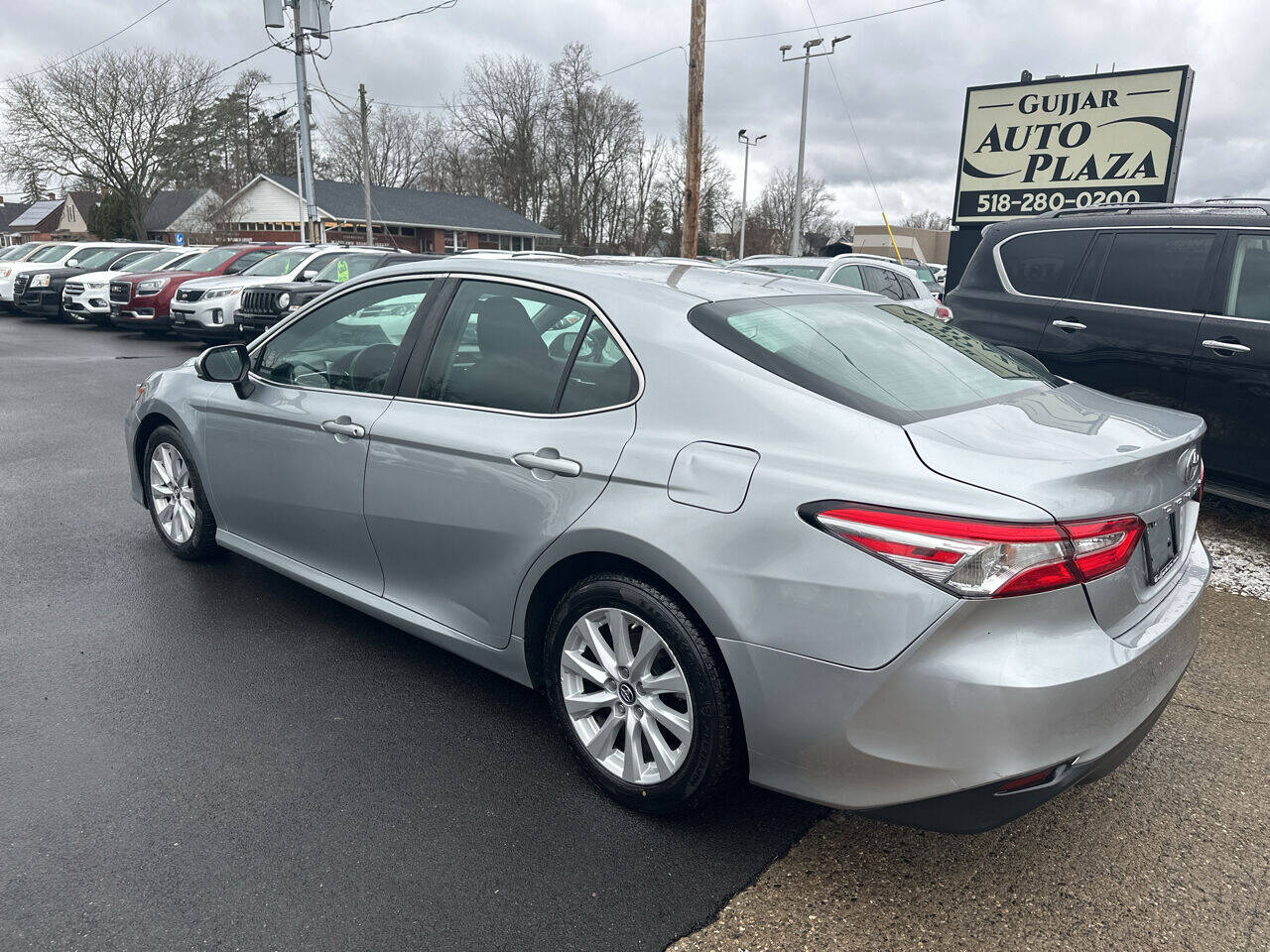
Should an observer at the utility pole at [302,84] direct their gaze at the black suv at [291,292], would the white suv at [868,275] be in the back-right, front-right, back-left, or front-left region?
front-left

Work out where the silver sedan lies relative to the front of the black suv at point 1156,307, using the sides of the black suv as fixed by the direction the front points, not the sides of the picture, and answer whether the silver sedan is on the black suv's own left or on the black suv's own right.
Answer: on the black suv's own right

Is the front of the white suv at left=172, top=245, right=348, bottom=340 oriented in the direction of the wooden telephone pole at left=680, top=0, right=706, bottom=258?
no

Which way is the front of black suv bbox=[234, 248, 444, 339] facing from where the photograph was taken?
facing the viewer and to the left of the viewer

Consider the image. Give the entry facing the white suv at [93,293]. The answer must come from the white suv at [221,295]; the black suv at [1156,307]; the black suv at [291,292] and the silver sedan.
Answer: the silver sedan

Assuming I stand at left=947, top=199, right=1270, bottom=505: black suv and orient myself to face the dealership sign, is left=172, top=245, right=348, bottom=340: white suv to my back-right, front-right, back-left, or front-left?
front-left

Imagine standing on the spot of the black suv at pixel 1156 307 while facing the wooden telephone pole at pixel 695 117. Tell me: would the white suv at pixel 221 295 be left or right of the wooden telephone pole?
left

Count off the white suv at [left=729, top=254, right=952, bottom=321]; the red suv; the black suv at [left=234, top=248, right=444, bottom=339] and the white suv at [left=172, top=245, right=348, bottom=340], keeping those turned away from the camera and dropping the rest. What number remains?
0

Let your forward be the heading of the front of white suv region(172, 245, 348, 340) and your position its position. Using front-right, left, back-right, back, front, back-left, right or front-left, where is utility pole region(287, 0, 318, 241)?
back-right

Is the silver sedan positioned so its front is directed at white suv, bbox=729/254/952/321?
no

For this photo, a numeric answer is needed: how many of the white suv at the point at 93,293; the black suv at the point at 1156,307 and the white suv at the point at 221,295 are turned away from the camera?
0

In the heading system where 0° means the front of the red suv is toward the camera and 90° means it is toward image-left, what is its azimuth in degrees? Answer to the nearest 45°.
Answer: approximately 45°

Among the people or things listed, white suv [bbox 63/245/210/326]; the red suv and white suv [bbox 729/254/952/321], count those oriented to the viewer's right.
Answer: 0

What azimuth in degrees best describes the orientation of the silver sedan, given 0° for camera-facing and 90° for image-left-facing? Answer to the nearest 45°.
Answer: approximately 135°

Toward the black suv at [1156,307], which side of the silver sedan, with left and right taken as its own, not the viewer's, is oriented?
right

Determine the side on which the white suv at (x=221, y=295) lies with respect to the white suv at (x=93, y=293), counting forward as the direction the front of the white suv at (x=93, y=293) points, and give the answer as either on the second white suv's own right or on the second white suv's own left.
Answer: on the second white suv's own left

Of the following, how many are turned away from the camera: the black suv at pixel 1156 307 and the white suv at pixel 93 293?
0

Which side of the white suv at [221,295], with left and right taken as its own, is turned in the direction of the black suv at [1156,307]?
left

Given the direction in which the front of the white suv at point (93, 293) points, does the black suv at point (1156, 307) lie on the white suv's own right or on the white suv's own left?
on the white suv's own left
